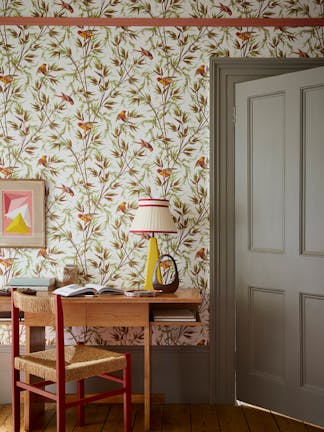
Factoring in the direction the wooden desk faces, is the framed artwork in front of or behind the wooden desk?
behind

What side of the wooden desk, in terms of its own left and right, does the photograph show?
front

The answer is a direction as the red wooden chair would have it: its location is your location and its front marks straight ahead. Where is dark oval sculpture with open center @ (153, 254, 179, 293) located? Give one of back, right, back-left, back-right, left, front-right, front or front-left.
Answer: front

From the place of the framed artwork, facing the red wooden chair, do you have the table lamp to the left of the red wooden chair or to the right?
left

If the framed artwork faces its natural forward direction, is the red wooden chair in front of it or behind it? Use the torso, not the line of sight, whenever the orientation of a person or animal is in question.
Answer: in front

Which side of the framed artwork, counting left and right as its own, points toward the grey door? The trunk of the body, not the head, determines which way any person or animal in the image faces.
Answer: left

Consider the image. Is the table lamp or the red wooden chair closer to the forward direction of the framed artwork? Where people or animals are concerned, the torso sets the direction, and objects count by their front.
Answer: the red wooden chair

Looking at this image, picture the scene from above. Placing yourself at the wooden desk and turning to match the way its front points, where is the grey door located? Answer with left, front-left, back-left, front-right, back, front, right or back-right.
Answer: left

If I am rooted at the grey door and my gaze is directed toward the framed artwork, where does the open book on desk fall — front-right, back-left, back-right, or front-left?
front-left

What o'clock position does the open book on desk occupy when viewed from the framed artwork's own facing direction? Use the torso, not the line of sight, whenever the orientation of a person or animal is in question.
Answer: The open book on desk is roughly at 11 o'clock from the framed artwork.

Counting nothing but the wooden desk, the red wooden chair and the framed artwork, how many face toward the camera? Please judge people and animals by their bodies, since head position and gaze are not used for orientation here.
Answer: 2

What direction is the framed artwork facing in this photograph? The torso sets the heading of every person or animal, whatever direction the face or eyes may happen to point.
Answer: toward the camera

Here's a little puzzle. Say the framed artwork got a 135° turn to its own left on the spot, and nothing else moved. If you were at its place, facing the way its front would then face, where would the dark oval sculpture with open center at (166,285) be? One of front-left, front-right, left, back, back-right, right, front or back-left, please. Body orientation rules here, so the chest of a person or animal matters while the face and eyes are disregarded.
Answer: right

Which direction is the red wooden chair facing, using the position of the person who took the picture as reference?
facing away from the viewer and to the right of the viewer

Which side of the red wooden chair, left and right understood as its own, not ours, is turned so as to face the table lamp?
front
